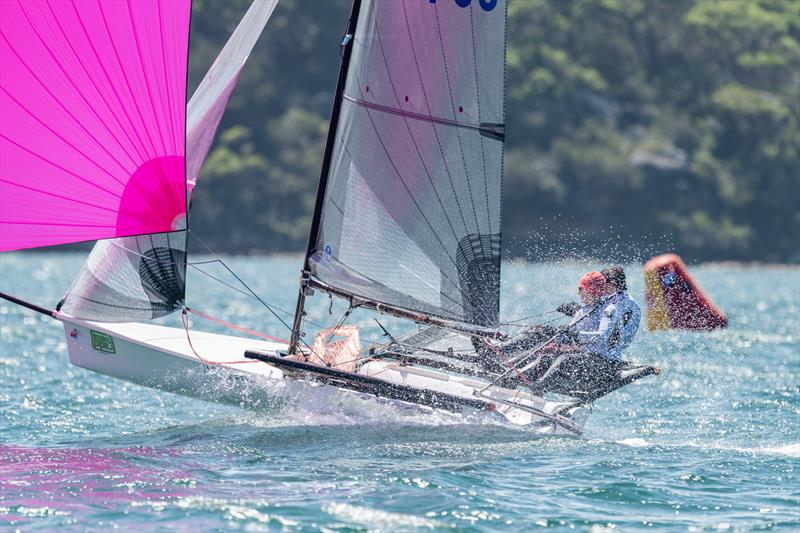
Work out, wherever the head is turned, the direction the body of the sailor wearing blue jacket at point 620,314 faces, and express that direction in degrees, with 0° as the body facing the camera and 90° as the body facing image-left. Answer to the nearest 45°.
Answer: approximately 90°

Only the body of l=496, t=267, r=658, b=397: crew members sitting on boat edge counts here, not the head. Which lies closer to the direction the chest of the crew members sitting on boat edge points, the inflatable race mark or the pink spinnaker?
the pink spinnaker

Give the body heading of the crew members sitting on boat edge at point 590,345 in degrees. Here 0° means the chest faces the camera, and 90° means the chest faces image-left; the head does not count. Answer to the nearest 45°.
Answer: approximately 90°

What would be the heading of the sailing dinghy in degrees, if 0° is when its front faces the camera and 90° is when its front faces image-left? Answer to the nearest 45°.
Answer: approximately 90°
